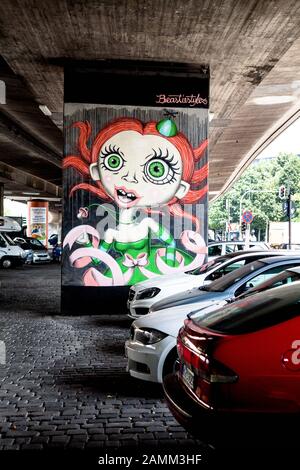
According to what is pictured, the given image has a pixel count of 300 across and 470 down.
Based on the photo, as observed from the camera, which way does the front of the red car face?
facing away from the viewer and to the right of the viewer

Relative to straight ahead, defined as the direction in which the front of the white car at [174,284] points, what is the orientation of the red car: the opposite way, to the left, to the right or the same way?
the opposite way

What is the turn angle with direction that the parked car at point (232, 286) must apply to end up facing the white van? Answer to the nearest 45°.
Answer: approximately 90° to its right

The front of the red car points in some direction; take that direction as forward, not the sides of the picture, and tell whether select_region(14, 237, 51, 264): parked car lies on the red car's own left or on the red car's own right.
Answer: on the red car's own left

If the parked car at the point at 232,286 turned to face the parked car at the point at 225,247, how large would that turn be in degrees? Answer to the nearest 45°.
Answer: approximately 135° to its right

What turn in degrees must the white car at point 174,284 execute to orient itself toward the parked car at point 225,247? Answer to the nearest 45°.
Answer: approximately 135° to its right

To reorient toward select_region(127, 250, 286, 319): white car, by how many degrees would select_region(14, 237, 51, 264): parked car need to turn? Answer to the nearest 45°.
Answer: approximately 45° to its right

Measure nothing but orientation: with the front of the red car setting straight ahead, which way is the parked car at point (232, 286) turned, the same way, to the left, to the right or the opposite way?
the opposite way

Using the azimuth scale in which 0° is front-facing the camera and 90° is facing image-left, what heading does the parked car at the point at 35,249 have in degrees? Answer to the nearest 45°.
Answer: approximately 315°

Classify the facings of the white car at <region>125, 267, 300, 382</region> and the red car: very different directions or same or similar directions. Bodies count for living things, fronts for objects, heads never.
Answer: very different directions
